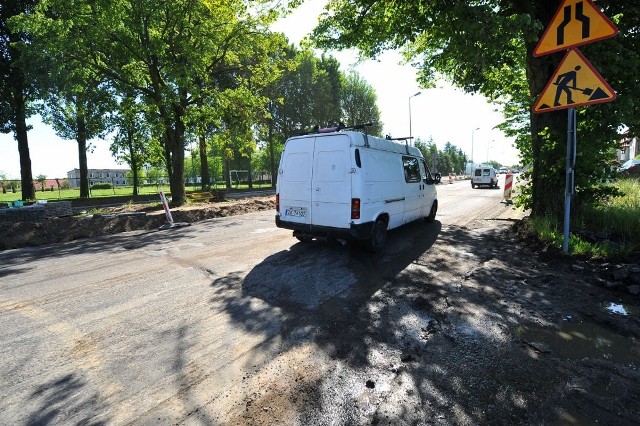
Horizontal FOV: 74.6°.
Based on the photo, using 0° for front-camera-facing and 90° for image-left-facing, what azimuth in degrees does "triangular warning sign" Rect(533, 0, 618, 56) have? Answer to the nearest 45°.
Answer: approximately 0°

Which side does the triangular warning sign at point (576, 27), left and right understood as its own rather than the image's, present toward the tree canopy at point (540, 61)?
back

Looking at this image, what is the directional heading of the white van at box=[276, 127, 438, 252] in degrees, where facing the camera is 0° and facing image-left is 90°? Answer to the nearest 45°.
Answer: approximately 225°

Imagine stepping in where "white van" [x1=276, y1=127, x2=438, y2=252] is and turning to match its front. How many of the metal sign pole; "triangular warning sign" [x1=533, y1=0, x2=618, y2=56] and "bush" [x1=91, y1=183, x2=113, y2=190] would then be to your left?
1

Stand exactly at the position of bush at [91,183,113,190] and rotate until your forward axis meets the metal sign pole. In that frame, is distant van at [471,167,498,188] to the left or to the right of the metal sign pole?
left

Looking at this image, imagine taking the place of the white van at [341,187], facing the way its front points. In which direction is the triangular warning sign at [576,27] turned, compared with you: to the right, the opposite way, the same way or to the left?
the opposite way

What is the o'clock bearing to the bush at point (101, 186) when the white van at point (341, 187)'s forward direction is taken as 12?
The bush is roughly at 9 o'clock from the white van.

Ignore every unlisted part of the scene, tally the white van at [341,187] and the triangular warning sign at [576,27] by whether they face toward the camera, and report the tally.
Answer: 1

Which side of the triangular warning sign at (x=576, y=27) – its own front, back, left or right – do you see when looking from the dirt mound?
right

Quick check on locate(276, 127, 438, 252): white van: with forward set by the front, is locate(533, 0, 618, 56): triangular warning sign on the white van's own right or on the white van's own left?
on the white van's own right
